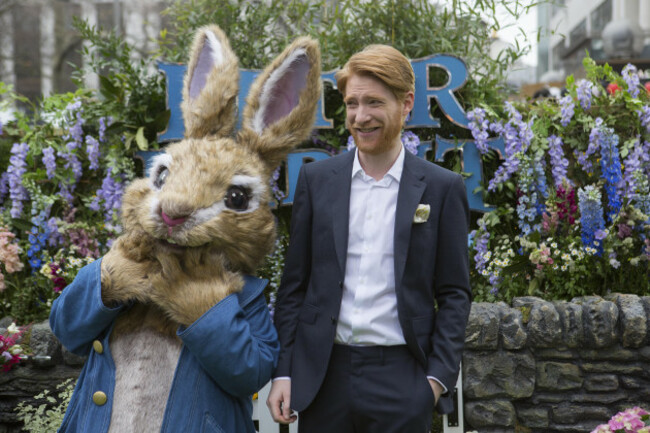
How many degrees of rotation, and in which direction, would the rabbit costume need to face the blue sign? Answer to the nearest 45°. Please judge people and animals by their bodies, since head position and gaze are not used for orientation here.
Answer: approximately 180°

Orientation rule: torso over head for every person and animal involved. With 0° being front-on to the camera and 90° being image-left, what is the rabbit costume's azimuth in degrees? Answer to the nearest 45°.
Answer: approximately 45°

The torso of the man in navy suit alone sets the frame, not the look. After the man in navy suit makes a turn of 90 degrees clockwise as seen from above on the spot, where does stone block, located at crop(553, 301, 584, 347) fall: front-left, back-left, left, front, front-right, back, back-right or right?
back-right

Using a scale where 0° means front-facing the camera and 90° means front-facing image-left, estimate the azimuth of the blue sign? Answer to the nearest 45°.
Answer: approximately 0°

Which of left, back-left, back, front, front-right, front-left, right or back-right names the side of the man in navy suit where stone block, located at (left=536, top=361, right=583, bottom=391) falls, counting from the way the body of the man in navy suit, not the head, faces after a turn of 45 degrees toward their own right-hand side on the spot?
back

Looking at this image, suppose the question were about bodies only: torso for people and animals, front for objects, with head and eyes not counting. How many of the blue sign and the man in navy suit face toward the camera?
2

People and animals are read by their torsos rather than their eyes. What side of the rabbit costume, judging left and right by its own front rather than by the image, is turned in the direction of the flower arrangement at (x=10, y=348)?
right
